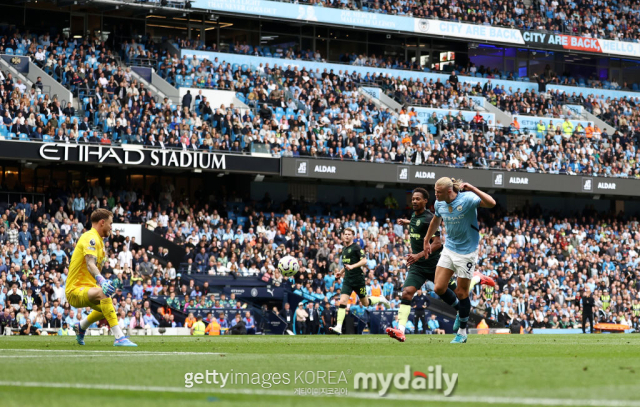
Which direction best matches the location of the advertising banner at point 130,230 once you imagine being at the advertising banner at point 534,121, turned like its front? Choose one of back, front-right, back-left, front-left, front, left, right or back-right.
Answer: front-right

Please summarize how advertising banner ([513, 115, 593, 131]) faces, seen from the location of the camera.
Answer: facing the viewer

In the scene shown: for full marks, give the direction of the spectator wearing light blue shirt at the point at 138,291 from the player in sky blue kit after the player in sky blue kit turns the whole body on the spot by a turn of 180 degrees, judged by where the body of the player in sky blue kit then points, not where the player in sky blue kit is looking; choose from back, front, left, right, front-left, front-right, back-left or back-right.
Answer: left

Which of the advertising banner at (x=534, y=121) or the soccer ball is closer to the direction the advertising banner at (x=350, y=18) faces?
the soccer ball

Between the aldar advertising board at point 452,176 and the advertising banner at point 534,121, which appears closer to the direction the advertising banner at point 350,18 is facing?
the aldar advertising board

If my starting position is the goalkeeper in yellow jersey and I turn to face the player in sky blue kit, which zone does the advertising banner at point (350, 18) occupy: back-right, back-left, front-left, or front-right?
front-left

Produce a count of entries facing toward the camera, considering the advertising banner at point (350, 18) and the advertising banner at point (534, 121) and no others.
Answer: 2

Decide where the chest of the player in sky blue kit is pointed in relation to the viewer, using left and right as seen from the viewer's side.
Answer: facing the viewer and to the left of the viewer

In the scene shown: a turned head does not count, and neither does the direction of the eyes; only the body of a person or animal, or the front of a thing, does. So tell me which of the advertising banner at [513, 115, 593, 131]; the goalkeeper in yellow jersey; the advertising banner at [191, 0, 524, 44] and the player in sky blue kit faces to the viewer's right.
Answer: the goalkeeper in yellow jersey

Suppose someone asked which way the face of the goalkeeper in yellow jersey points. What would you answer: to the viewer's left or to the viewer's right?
to the viewer's right

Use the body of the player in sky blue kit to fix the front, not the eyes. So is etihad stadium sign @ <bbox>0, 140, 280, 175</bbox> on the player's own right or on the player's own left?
on the player's own right

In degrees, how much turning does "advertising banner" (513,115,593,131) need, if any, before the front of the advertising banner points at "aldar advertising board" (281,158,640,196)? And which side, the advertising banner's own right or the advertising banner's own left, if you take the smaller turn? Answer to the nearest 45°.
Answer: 0° — it already faces it

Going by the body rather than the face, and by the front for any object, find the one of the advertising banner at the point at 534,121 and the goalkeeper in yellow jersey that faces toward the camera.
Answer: the advertising banner

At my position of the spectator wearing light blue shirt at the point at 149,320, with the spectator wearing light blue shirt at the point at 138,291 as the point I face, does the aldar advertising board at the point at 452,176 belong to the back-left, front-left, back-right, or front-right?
front-right

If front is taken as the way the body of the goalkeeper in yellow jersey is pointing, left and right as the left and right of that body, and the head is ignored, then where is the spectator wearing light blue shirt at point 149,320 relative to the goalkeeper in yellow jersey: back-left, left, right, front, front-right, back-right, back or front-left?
left

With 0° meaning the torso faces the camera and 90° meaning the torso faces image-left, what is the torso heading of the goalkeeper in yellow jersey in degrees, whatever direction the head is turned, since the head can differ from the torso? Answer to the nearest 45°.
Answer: approximately 270°

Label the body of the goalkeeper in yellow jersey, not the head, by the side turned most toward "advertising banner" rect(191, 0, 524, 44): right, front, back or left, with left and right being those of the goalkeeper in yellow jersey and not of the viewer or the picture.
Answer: left

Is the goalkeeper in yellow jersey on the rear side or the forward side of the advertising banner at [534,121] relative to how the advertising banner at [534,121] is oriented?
on the forward side
